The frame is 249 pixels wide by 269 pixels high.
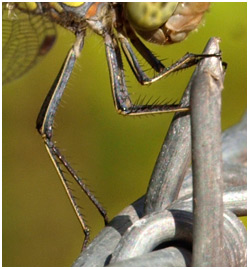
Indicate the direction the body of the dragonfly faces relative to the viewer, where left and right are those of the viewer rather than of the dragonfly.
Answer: facing to the right of the viewer
